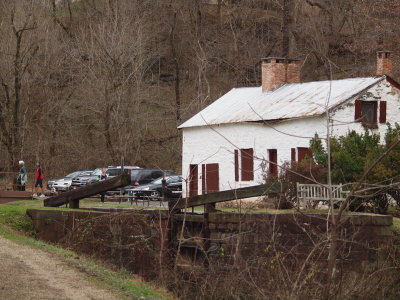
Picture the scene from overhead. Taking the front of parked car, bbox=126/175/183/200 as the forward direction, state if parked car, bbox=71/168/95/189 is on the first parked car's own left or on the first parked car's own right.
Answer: on the first parked car's own right

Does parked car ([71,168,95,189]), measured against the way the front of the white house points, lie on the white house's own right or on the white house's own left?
on the white house's own right

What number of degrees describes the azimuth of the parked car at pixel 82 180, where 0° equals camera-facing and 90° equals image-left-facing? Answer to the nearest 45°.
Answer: approximately 45°

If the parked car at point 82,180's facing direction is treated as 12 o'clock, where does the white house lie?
The white house is roughly at 9 o'clock from the parked car.

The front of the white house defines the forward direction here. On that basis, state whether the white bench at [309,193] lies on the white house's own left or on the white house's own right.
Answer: on the white house's own left

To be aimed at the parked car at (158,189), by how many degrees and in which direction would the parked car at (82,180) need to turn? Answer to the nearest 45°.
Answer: approximately 90° to its left

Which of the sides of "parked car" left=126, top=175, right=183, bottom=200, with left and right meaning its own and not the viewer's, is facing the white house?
left

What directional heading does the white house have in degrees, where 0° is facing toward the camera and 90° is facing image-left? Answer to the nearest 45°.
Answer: approximately 45°

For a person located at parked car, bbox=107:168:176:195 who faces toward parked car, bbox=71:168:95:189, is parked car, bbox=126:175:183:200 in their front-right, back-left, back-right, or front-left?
back-left
